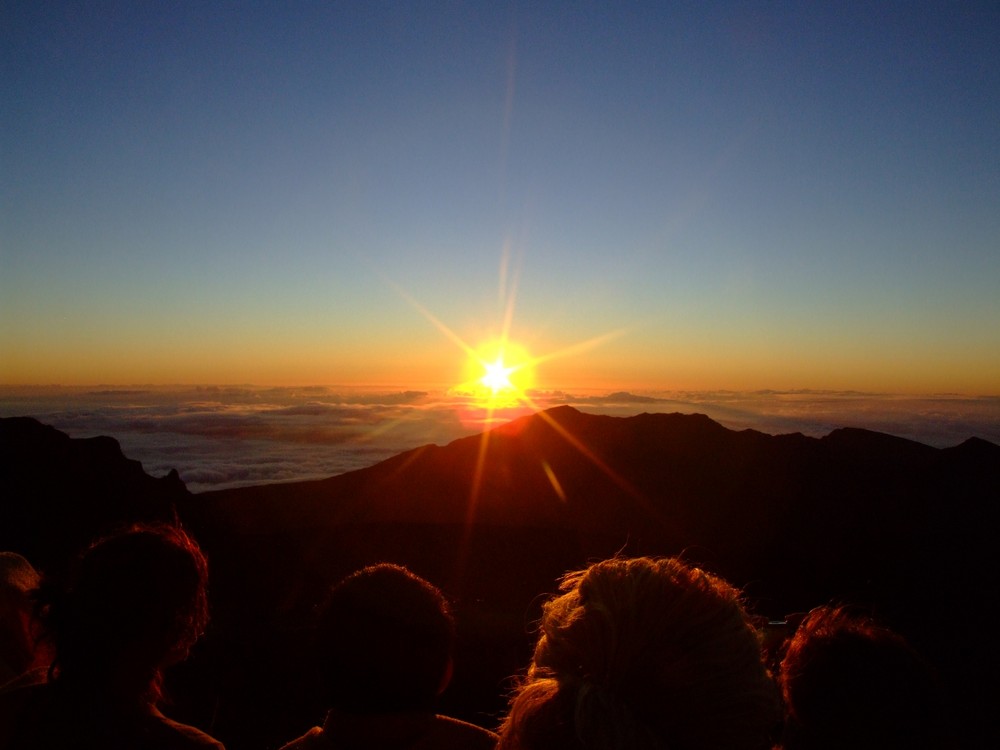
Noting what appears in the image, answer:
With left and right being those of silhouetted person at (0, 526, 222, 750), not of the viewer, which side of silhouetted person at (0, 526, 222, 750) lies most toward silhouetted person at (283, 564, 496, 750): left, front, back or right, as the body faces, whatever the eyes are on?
right

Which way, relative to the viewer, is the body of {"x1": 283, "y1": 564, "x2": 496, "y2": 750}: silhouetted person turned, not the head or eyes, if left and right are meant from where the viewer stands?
facing away from the viewer

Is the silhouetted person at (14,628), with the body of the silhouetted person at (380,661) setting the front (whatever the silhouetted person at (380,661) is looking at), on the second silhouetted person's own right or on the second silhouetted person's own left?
on the second silhouetted person's own left

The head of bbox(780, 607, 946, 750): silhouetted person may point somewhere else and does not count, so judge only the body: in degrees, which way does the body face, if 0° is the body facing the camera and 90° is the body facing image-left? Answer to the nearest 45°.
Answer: approximately 180°

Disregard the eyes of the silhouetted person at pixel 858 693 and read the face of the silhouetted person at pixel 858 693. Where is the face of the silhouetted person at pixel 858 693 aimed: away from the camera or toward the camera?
away from the camera

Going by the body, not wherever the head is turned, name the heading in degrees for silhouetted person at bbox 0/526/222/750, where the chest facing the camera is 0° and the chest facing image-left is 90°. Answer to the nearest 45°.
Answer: approximately 225°

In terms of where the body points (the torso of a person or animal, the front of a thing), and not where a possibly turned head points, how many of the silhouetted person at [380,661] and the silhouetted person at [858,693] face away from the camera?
2

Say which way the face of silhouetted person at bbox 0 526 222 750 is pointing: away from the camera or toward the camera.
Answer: away from the camera

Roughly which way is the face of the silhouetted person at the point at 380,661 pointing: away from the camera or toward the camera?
away from the camera

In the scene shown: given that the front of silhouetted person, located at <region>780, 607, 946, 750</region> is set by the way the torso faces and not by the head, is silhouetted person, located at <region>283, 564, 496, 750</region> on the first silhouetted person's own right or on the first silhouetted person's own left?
on the first silhouetted person's own left

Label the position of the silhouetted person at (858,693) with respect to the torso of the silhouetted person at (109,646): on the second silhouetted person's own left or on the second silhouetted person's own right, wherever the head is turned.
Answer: on the second silhouetted person's own right

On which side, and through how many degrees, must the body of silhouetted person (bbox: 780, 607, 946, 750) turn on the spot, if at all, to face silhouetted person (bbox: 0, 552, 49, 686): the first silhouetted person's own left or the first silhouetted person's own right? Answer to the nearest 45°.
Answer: approximately 90° to the first silhouetted person's own left

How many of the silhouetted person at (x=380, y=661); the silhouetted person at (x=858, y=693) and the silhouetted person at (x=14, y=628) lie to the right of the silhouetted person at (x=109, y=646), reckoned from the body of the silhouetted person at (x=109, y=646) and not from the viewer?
2
